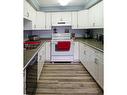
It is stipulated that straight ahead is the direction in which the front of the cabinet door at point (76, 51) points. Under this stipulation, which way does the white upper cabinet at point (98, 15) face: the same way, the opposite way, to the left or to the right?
to the right

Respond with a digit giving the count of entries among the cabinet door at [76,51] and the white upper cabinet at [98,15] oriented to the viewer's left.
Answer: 1

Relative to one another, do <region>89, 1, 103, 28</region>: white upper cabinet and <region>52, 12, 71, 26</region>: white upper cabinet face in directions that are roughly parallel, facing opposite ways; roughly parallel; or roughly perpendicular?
roughly perpendicular

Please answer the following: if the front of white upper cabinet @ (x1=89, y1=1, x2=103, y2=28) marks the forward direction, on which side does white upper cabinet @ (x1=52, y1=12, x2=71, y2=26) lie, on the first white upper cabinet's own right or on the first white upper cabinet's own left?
on the first white upper cabinet's own right

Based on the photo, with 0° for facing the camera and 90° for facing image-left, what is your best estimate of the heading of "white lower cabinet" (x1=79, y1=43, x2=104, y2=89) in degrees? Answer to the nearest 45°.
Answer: approximately 90°

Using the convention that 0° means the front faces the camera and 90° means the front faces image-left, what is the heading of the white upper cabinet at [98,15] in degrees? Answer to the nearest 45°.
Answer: approximately 90°

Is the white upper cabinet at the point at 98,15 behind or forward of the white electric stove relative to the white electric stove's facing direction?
forward
